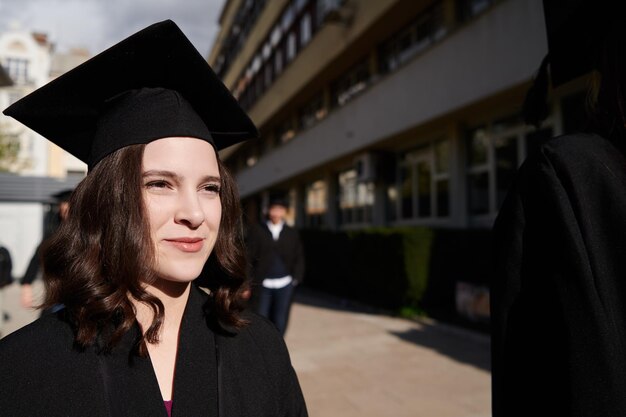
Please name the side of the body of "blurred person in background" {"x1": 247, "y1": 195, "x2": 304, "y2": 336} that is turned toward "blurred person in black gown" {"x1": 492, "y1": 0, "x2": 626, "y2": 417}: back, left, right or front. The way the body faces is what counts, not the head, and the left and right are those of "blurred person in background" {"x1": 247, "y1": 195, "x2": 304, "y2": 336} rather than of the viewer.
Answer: front

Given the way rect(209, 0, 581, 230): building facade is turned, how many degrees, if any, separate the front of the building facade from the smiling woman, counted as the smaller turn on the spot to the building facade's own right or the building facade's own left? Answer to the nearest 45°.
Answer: approximately 45° to the building facade's own left

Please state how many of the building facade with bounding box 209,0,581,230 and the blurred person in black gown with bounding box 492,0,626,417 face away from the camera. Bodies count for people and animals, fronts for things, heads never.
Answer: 1

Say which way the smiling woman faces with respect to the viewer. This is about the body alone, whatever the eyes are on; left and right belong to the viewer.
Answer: facing the viewer and to the right of the viewer

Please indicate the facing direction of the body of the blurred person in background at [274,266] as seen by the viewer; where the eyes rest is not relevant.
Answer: toward the camera

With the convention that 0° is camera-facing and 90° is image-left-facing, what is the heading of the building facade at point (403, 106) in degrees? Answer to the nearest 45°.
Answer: approximately 45°

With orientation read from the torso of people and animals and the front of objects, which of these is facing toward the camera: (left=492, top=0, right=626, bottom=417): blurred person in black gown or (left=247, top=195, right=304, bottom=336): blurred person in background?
(left=247, top=195, right=304, bottom=336): blurred person in background

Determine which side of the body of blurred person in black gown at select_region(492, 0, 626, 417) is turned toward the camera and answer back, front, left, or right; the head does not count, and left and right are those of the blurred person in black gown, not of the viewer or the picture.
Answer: back

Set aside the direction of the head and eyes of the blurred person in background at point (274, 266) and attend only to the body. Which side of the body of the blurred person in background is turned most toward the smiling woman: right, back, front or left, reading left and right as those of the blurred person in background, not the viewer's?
front

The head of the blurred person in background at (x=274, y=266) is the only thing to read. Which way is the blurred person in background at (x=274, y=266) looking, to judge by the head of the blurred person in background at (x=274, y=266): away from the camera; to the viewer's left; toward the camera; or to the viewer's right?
toward the camera

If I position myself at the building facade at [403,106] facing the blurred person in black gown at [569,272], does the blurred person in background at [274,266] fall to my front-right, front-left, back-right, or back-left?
front-right

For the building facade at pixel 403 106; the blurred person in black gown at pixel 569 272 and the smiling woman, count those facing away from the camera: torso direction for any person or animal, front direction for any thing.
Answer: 1

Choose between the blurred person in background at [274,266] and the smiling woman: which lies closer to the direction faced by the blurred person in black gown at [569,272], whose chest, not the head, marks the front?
the blurred person in background

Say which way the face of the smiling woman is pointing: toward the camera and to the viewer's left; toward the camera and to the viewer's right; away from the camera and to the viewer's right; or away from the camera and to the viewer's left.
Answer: toward the camera and to the viewer's right

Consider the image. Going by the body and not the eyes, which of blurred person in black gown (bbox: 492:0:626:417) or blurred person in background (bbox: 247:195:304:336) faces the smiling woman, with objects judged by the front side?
blurred person in background (bbox: 247:195:304:336)

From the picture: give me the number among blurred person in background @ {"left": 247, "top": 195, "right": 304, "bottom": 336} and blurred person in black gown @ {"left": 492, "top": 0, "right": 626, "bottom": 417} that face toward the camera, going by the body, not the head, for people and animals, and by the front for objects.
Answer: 1
